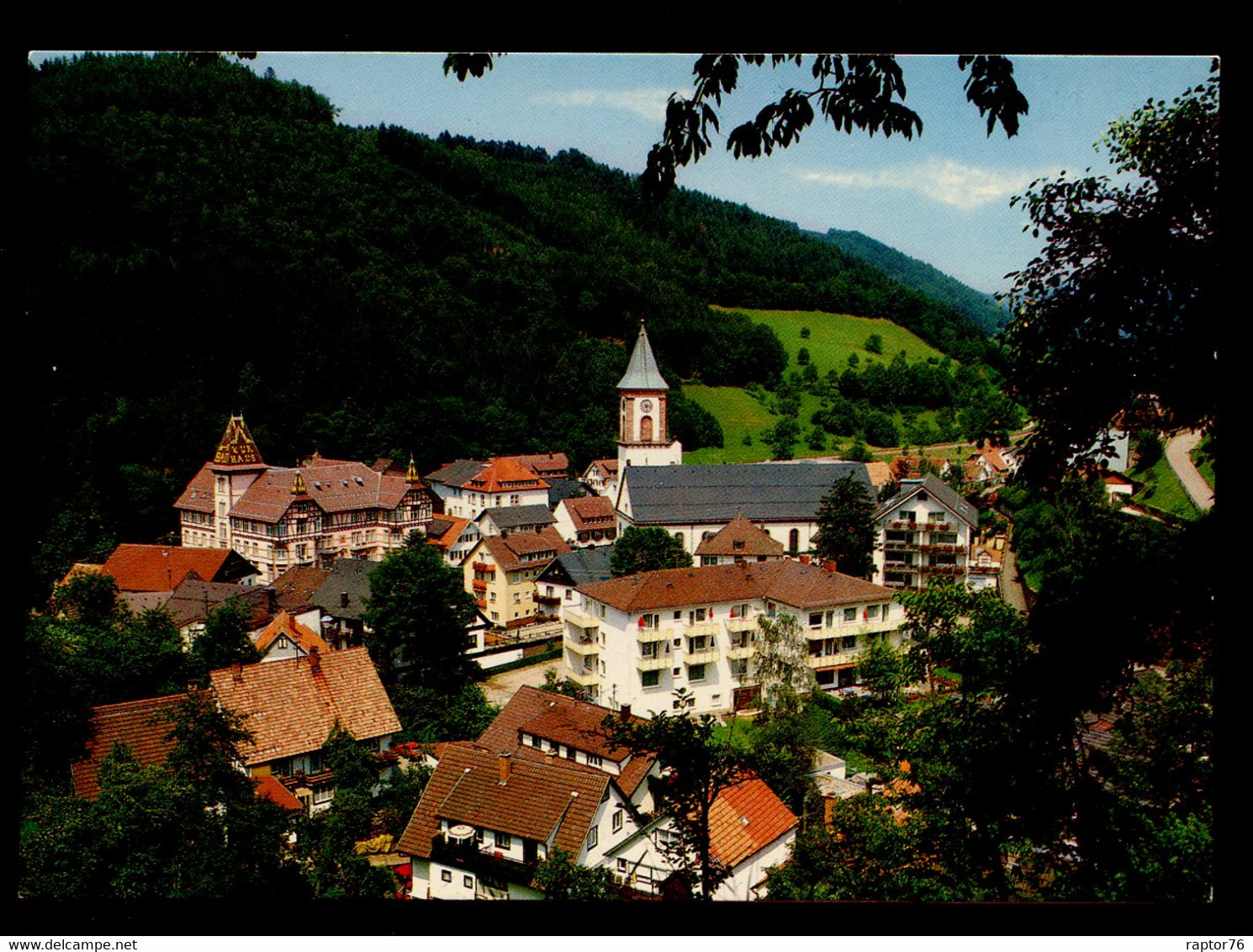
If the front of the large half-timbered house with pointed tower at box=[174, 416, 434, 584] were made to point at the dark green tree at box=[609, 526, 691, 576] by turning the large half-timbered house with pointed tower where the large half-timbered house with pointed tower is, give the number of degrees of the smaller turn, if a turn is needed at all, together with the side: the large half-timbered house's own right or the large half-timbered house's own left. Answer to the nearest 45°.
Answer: approximately 45° to the large half-timbered house's own left

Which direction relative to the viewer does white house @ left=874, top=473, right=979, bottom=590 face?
toward the camera

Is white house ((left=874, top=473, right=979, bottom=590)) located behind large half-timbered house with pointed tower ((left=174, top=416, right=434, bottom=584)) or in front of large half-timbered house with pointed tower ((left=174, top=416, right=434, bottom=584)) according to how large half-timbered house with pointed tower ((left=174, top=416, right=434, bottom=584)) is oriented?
in front

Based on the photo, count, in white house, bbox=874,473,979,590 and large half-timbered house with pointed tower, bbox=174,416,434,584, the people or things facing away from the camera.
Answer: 0

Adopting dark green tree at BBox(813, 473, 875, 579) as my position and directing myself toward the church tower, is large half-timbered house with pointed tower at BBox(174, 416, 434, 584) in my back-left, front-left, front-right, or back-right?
front-left

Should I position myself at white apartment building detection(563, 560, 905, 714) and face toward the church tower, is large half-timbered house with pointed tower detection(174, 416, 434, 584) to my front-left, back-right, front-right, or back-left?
front-left
